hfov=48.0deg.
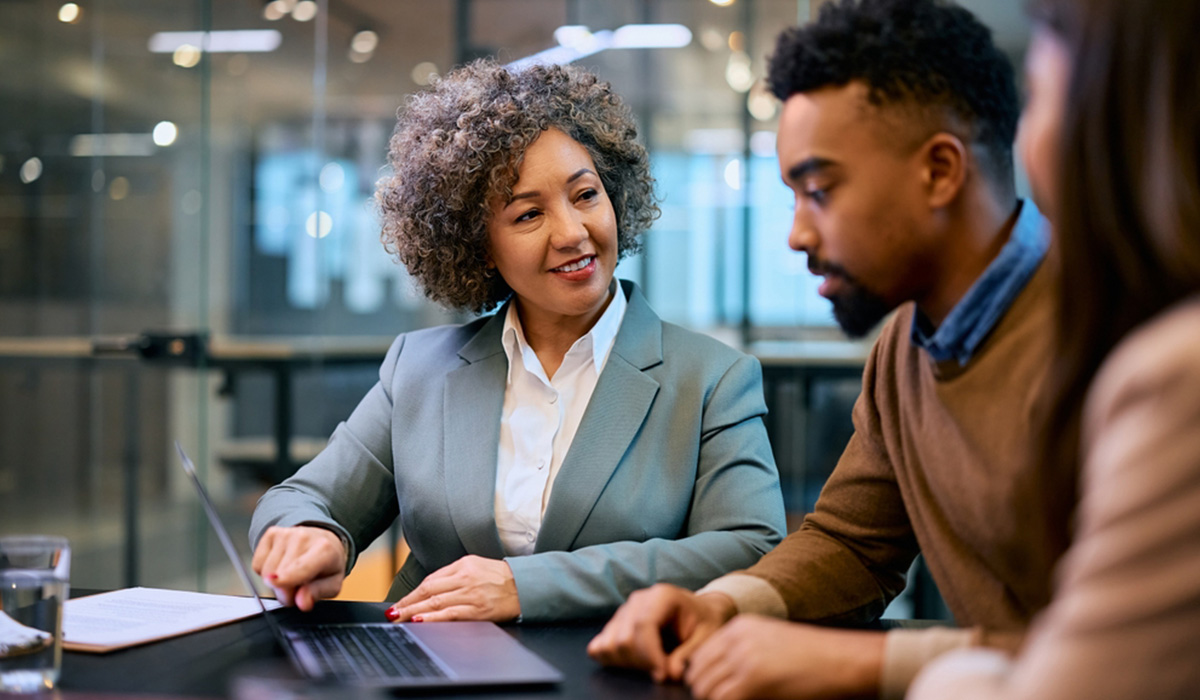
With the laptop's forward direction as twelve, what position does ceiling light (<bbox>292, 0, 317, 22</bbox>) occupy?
The ceiling light is roughly at 9 o'clock from the laptop.

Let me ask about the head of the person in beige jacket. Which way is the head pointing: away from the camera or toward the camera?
away from the camera

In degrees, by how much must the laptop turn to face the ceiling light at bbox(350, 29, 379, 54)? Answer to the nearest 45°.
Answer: approximately 90° to its left

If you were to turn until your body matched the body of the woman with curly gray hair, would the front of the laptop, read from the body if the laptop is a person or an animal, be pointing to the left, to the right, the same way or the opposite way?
to the left

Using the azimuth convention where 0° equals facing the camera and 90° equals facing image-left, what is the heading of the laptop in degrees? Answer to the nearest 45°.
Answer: approximately 270°

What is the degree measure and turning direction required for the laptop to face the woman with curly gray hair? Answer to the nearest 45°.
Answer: approximately 90° to its left

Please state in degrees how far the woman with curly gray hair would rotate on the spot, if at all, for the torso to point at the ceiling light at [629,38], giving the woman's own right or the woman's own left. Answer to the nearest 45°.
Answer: approximately 180°

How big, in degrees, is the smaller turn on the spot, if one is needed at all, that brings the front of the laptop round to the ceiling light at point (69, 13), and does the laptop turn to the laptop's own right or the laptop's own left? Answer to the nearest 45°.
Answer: approximately 90° to the laptop's own left

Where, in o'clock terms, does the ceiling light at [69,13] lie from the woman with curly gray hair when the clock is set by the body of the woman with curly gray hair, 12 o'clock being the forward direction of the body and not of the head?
The ceiling light is roughly at 5 o'clock from the woman with curly gray hair.

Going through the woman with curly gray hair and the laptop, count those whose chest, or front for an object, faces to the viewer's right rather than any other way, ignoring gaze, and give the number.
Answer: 1

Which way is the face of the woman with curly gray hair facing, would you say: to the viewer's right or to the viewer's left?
to the viewer's right
